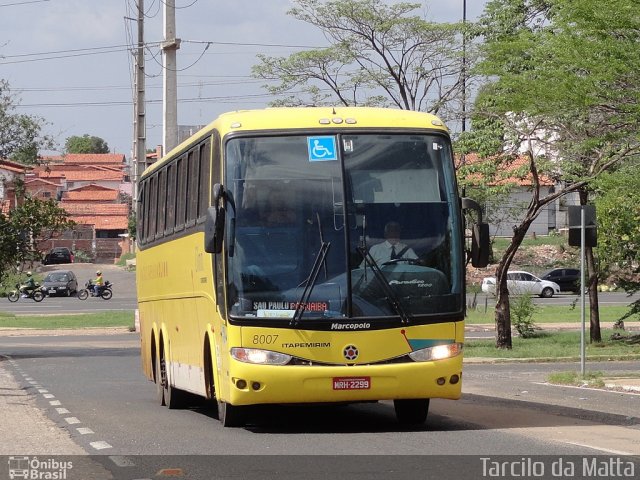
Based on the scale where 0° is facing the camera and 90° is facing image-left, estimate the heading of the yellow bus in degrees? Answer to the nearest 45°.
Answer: approximately 0°

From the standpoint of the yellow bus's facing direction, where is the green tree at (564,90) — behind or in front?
behind

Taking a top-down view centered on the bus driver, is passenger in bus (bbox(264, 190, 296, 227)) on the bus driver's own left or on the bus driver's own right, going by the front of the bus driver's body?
on the bus driver's own right

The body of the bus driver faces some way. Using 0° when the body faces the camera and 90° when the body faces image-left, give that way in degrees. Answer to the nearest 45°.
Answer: approximately 0°

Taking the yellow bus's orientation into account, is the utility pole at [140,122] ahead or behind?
behind
